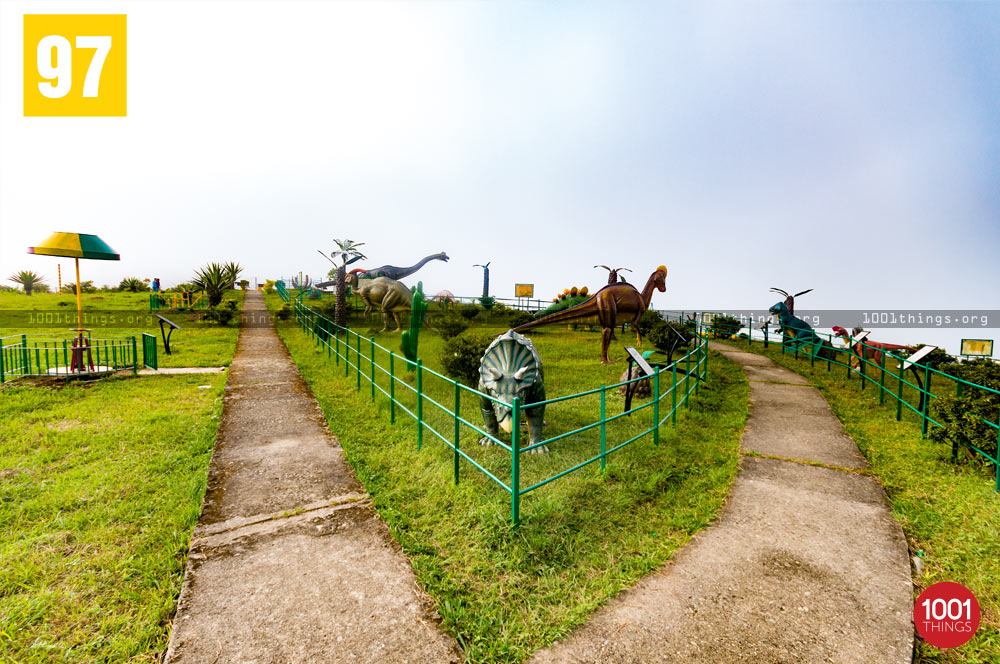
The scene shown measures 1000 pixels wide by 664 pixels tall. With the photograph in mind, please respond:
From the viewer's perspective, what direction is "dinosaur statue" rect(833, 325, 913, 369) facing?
to the viewer's left

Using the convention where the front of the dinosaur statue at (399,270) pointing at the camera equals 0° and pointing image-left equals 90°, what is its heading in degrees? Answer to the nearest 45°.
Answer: approximately 270°

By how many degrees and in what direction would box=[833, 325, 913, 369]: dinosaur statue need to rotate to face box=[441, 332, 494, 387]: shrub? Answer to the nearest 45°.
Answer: approximately 45° to its left

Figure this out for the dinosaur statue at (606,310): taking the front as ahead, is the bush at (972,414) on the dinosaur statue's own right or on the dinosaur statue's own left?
on the dinosaur statue's own right

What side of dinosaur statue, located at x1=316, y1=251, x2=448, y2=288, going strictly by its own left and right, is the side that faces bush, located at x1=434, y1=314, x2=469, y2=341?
right

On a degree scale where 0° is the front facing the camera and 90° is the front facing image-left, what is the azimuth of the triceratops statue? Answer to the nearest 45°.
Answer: approximately 0°

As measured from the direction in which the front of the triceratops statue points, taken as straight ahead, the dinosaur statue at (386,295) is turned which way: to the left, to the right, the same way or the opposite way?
to the right

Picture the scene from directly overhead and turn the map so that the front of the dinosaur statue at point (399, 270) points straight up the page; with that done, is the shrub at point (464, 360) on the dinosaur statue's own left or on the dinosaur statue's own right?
on the dinosaur statue's own right
